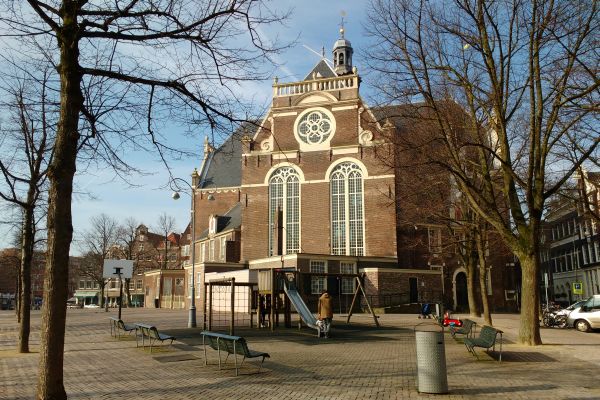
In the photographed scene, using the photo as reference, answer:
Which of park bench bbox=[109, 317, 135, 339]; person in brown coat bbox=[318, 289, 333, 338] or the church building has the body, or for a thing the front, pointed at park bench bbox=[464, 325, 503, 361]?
the church building

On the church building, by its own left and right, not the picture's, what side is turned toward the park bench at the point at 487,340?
front

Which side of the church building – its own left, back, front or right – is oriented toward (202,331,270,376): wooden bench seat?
front

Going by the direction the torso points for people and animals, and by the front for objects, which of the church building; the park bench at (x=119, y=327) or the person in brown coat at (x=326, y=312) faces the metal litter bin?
the church building

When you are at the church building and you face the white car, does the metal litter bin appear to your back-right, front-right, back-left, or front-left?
front-right

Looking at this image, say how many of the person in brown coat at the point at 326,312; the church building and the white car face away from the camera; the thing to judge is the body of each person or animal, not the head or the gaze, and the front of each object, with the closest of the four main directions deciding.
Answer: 1

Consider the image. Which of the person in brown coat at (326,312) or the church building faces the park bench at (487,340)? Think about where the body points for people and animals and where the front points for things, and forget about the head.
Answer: the church building

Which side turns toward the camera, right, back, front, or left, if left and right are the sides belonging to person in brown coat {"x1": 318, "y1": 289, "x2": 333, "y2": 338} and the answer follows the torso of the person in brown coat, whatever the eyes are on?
back

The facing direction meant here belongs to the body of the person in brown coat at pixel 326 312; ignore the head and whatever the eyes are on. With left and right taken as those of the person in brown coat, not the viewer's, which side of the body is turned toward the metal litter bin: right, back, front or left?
back

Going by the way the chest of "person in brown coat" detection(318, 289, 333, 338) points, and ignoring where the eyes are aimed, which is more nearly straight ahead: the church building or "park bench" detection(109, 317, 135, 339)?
the church building

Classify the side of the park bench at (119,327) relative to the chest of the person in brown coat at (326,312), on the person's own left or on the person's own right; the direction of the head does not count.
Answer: on the person's own left

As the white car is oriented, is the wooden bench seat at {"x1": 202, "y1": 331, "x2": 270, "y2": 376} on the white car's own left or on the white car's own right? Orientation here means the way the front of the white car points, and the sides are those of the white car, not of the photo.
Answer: on the white car's own left
